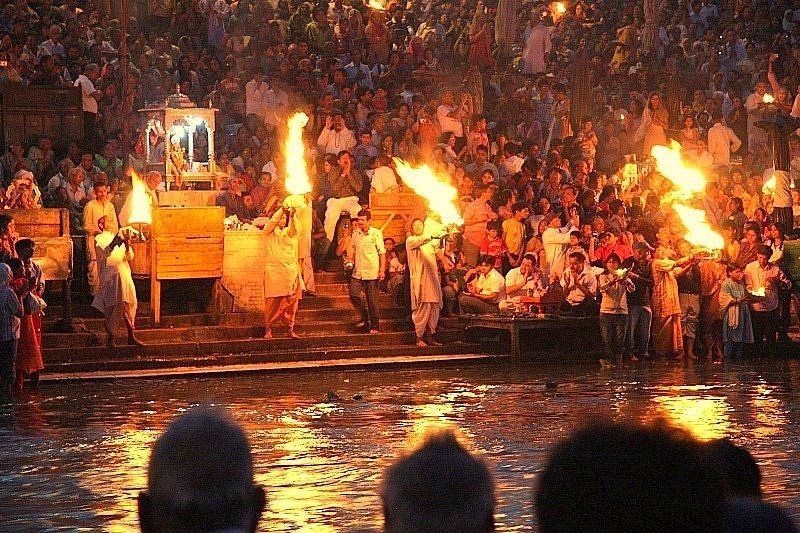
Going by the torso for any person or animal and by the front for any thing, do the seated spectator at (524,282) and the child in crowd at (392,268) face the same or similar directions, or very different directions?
same or similar directions

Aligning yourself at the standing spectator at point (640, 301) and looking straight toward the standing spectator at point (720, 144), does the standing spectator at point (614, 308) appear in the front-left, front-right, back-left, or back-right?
back-left

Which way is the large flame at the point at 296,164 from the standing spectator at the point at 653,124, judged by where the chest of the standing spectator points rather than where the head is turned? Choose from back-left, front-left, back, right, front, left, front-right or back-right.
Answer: front-right

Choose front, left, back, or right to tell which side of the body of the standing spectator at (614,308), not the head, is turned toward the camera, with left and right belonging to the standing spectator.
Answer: front

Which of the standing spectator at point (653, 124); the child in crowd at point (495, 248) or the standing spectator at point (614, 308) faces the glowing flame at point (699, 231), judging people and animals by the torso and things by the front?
the standing spectator at point (653, 124)

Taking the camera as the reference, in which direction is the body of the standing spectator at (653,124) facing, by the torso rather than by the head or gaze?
toward the camera

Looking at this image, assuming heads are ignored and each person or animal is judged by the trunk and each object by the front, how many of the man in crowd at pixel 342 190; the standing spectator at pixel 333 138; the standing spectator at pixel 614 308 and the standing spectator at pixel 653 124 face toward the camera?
4

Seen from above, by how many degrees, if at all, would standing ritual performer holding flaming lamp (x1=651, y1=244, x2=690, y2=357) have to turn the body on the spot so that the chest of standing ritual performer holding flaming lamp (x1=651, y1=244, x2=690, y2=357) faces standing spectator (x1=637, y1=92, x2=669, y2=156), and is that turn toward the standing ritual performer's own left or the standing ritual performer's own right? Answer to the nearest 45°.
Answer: approximately 135° to the standing ritual performer's own left

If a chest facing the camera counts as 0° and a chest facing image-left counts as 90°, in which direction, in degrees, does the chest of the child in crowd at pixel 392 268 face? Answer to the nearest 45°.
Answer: approximately 45°

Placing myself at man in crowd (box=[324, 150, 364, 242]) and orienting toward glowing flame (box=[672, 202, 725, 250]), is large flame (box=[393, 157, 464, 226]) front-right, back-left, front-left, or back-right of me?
front-right

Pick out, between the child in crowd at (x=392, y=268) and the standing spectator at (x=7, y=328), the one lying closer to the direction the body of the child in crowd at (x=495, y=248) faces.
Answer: the standing spectator

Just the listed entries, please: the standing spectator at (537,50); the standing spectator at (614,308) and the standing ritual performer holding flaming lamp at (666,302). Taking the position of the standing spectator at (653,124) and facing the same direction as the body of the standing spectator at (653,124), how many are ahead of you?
2

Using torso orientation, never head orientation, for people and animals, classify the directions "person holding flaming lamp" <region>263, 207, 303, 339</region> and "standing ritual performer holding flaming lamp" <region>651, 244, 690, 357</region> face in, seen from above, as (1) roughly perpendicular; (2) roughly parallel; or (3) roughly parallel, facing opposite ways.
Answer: roughly parallel

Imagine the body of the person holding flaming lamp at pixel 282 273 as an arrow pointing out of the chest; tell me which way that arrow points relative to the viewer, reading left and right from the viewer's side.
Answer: facing the viewer and to the right of the viewer

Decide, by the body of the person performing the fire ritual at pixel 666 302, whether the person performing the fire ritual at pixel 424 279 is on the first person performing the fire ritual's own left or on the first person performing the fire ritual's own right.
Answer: on the first person performing the fire ritual's own right

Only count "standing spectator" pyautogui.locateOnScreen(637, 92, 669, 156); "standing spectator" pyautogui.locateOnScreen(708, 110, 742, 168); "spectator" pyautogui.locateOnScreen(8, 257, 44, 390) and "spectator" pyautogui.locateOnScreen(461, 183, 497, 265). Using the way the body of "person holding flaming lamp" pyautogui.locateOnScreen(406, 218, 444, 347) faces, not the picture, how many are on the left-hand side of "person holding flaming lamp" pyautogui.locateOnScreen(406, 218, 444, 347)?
3

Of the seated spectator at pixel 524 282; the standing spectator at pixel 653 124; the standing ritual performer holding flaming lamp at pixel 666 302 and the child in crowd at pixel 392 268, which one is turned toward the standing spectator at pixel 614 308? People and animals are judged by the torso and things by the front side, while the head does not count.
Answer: the standing spectator at pixel 653 124

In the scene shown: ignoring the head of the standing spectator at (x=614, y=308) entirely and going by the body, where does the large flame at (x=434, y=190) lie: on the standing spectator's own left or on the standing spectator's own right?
on the standing spectator's own right

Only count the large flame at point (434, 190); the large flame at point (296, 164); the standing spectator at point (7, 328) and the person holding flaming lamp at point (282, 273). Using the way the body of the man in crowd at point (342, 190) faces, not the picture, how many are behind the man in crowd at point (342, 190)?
0

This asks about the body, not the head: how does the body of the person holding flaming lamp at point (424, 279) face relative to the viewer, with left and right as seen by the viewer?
facing the viewer and to the right of the viewer
